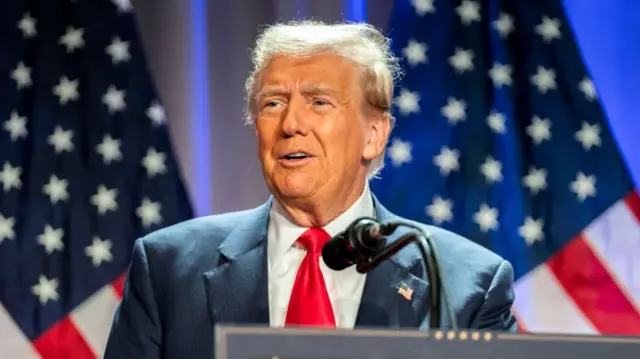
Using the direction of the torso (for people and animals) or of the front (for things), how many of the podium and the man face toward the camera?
2

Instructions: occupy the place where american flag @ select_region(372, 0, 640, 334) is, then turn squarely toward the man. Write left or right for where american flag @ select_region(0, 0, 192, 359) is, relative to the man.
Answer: right

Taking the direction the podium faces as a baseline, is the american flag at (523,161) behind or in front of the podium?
behind

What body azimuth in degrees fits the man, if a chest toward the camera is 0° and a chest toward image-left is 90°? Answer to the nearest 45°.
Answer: approximately 0°

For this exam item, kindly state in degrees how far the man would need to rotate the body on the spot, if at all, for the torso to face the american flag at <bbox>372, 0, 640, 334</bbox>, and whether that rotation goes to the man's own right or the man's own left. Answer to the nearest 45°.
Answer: approximately 135° to the man's own left

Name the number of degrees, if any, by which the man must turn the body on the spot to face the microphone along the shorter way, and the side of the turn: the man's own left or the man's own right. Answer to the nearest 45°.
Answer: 0° — they already face it

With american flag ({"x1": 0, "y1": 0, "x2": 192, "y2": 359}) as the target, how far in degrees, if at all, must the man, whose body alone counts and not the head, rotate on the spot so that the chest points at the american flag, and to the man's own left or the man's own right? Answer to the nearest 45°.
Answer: approximately 135° to the man's own right

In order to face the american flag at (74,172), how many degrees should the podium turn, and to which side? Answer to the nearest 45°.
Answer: approximately 135° to its right

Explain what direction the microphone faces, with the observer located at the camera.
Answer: facing away from the viewer and to the left of the viewer
